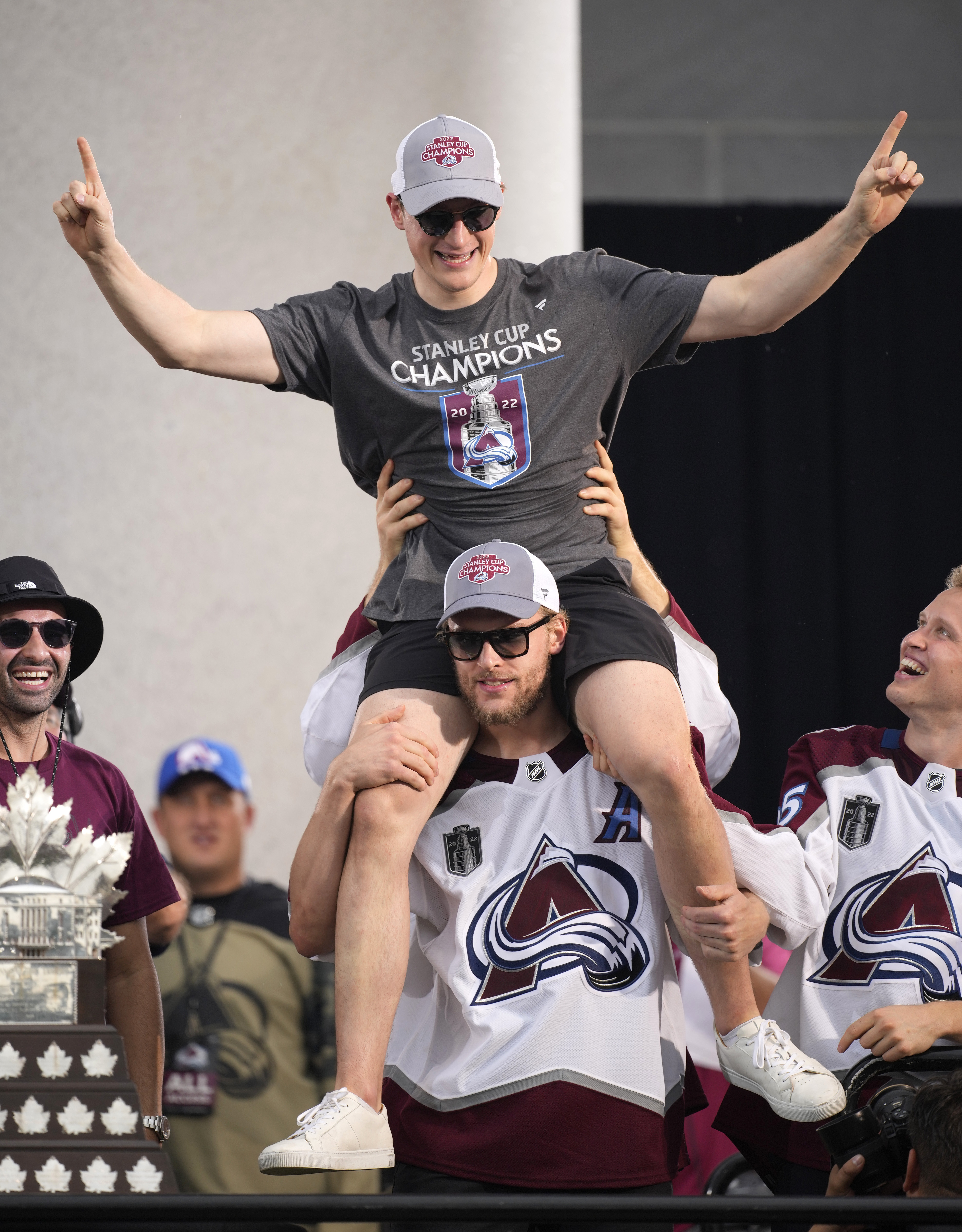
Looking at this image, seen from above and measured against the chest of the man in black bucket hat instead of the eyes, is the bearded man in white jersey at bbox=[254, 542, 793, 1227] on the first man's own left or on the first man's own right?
on the first man's own left

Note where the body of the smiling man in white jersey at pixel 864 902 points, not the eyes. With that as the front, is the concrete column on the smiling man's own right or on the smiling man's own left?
on the smiling man's own right

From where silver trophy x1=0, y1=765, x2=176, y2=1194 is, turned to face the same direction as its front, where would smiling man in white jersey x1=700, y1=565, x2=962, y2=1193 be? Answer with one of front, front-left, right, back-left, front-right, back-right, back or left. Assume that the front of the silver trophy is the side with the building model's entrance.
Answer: left

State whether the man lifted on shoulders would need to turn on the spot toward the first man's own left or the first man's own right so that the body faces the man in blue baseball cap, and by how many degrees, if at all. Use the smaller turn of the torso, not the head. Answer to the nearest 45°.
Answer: approximately 135° to the first man's own right

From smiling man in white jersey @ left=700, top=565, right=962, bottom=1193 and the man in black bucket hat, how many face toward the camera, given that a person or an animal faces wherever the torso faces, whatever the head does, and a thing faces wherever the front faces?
2
